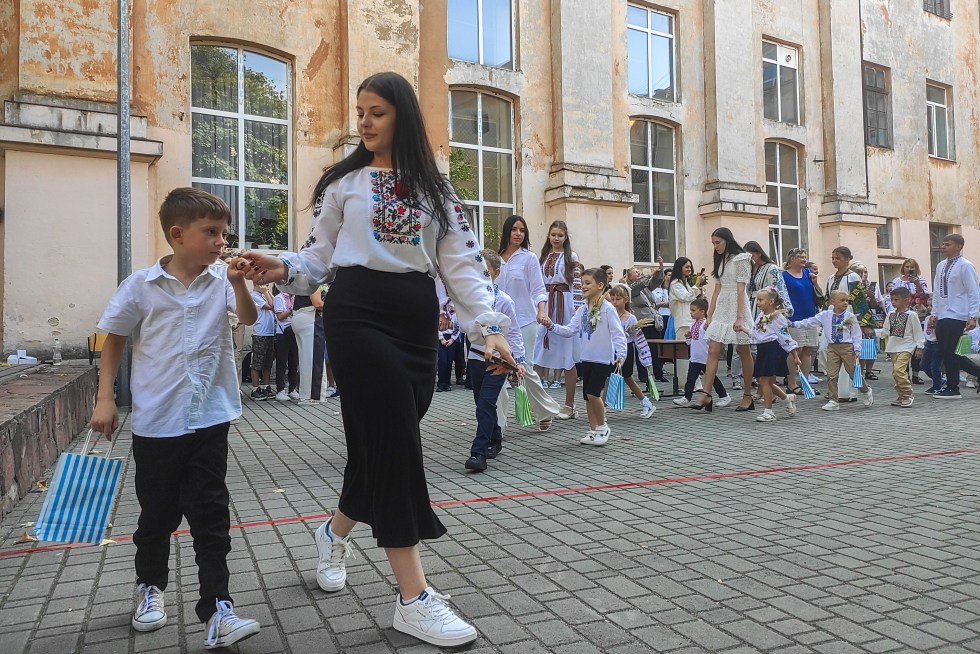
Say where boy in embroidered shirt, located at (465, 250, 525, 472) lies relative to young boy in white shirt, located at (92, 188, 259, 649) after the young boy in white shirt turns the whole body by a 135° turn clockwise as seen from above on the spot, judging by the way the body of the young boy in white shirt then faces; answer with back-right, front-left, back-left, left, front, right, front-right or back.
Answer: back-right

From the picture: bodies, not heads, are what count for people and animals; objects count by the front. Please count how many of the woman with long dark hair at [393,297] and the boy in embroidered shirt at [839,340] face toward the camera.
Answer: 2

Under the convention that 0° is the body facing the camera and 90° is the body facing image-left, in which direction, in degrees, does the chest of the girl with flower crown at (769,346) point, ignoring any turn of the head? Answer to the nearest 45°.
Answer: approximately 45°

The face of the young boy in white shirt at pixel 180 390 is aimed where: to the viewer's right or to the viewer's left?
to the viewer's right

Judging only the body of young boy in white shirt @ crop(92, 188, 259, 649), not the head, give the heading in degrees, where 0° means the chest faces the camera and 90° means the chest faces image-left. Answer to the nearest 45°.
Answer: approximately 315°

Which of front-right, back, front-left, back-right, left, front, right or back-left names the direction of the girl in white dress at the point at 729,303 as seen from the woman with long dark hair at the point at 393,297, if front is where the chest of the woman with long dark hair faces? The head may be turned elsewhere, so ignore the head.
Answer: back-left
